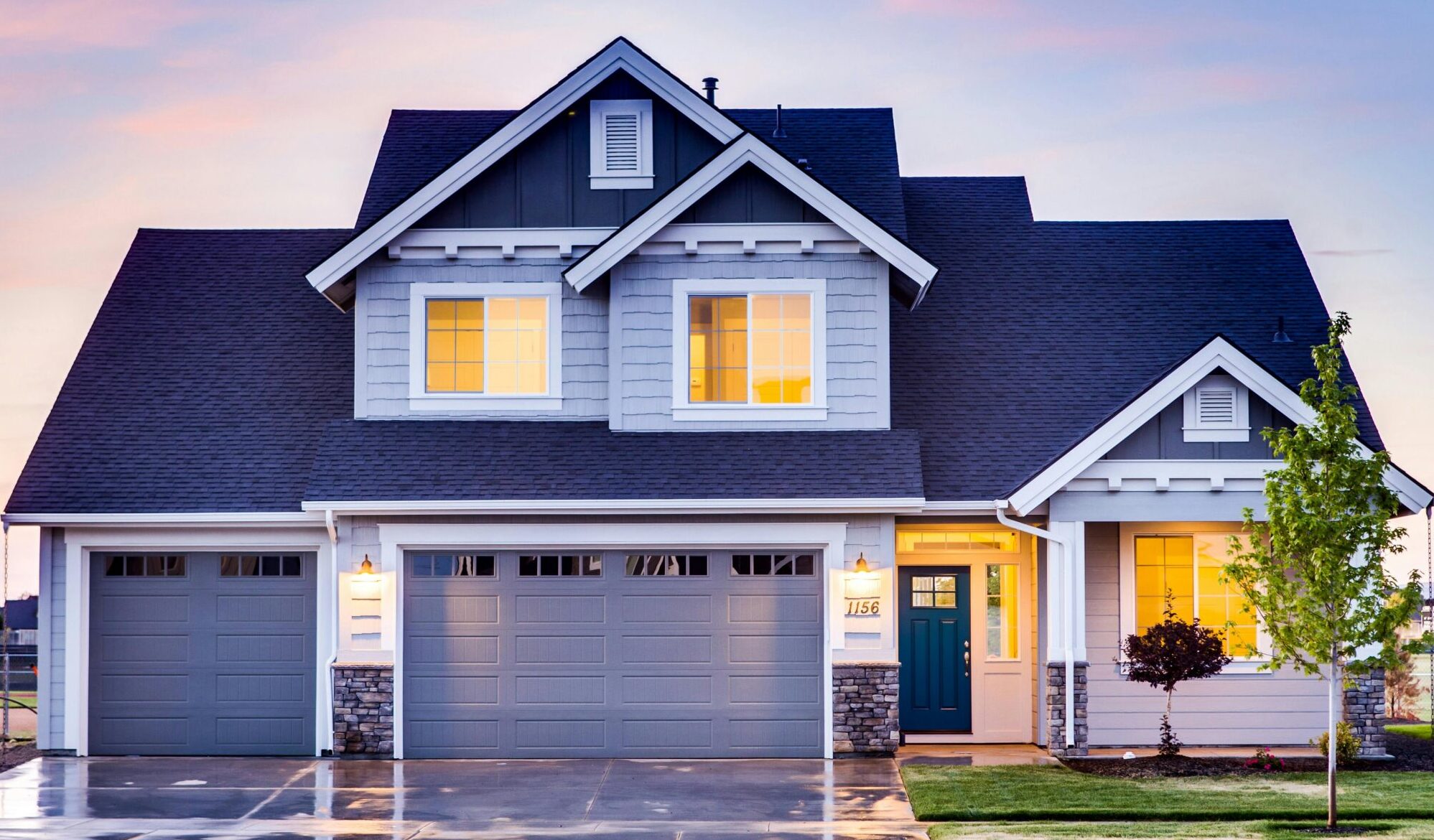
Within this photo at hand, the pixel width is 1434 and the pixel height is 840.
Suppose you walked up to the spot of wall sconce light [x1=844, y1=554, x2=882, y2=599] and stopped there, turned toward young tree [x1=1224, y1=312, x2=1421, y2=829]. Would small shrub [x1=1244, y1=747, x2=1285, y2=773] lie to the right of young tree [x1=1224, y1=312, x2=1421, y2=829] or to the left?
left

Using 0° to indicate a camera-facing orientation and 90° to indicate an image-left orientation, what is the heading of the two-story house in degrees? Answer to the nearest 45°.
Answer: approximately 0°

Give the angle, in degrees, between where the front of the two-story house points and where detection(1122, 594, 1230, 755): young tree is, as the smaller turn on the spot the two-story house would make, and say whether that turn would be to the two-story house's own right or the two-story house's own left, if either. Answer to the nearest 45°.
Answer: approximately 90° to the two-story house's own left

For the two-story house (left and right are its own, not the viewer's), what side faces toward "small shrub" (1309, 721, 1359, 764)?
left
